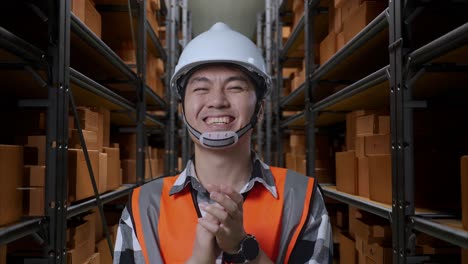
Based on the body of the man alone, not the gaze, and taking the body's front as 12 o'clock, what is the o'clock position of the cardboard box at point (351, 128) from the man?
The cardboard box is roughly at 7 o'clock from the man.

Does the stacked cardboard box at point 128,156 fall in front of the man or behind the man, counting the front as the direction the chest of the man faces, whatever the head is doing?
behind

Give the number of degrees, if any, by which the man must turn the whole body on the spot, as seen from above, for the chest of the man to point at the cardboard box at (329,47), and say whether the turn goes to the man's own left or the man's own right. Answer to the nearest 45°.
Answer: approximately 135° to the man's own left

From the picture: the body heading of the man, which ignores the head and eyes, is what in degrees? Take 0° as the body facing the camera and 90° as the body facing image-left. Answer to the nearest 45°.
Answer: approximately 0°

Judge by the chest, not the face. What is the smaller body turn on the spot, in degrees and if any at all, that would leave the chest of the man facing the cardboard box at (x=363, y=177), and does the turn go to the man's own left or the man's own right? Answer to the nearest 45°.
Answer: approximately 135° to the man's own left

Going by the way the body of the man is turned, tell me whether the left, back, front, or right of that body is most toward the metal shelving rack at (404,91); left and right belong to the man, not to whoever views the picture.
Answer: left

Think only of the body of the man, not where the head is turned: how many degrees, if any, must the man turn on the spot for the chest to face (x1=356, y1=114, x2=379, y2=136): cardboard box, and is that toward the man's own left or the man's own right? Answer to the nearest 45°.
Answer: approximately 135° to the man's own left

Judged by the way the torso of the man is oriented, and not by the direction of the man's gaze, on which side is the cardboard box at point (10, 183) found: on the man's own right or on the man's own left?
on the man's own right

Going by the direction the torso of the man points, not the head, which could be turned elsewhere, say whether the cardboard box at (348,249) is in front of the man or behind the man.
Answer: behind

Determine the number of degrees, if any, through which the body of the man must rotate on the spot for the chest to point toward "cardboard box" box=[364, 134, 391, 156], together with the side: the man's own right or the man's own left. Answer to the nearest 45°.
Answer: approximately 135° to the man's own left

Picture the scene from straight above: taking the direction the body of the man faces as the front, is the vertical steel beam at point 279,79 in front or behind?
behind

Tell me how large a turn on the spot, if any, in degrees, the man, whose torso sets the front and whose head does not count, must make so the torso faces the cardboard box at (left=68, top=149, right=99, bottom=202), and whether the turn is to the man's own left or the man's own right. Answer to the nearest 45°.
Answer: approximately 135° to the man's own right
